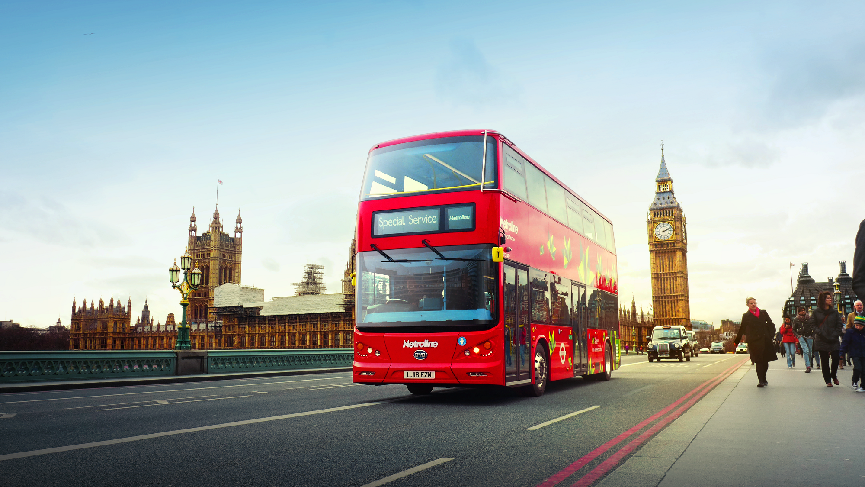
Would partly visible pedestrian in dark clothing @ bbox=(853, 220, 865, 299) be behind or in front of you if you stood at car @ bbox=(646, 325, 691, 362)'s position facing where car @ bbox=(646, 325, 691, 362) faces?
in front

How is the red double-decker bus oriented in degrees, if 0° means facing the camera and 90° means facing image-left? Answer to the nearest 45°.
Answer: approximately 45°

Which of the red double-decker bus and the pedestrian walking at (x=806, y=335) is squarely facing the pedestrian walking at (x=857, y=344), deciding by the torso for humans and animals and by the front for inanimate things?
the pedestrian walking at (x=806, y=335)

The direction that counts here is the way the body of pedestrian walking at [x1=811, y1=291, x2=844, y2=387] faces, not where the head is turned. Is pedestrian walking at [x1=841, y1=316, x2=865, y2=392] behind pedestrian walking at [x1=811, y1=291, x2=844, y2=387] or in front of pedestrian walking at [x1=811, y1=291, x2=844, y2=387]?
in front

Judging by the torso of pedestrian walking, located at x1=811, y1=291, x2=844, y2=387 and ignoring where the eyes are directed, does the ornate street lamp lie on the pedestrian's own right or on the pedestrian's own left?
on the pedestrian's own right

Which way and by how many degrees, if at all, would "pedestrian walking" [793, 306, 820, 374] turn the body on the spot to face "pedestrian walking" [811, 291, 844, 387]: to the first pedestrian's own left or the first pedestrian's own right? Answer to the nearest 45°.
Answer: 0° — they already face them

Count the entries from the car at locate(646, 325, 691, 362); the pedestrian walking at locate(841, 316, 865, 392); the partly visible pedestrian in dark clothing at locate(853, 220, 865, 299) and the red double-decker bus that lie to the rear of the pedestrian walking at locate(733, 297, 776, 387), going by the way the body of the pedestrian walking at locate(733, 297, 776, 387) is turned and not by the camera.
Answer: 1

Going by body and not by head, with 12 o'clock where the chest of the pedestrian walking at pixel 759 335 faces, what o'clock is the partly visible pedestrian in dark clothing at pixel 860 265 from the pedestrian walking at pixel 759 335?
the partly visible pedestrian in dark clothing at pixel 860 265 is roughly at 12 o'clock from the pedestrian walking at pixel 759 335.

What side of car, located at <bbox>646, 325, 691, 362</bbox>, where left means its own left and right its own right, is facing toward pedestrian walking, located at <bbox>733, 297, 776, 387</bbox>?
front

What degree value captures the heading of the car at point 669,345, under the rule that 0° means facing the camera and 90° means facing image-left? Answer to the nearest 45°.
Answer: approximately 0°

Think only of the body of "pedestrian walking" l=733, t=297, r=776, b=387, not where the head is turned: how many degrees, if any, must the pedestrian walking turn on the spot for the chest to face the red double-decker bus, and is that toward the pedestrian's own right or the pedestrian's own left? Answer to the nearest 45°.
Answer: approximately 45° to the pedestrian's own right

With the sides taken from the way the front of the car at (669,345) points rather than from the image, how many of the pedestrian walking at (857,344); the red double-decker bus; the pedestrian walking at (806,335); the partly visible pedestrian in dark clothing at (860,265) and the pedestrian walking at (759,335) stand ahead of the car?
5

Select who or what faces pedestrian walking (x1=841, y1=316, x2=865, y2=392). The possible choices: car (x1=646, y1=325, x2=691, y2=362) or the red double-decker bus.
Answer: the car
